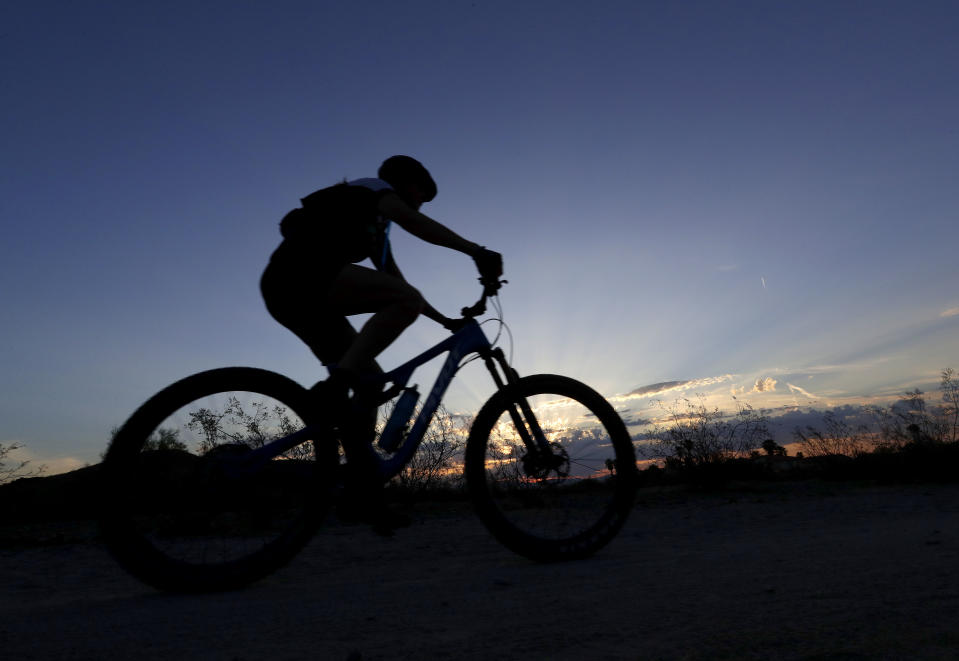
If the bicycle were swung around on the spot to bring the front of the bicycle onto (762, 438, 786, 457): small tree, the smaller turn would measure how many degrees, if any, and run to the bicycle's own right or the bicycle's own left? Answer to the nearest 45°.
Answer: approximately 45° to the bicycle's own left

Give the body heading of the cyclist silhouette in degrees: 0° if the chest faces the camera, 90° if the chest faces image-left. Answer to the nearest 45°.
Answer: approximately 270°

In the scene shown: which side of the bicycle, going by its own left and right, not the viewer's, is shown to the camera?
right

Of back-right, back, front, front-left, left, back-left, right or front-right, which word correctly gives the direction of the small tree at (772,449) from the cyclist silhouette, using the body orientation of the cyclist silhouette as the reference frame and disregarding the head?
front-left
